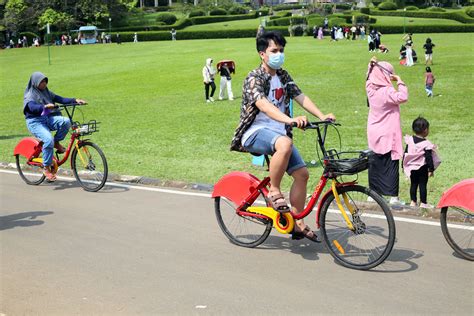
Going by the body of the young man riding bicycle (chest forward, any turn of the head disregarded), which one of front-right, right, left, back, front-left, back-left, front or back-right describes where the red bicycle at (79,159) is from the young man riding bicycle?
back

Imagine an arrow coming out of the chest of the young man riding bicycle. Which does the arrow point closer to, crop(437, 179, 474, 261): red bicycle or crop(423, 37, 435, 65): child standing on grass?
the red bicycle

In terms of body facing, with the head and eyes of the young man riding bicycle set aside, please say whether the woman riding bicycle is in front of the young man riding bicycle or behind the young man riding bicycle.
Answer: behind

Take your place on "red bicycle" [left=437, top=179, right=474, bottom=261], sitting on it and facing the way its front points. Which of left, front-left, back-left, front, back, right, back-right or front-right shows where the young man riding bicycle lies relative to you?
back

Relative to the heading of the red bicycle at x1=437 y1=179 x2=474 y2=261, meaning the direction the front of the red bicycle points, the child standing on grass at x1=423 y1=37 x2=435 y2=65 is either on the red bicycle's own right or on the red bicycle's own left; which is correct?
on the red bicycle's own left

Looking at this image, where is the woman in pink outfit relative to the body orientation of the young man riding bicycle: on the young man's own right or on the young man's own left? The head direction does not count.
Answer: on the young man's own left

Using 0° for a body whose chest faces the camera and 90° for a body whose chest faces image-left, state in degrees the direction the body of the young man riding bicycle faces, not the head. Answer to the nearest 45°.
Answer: approximately 315°

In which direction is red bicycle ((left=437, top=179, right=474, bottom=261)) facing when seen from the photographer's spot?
facing to the right of the viewer

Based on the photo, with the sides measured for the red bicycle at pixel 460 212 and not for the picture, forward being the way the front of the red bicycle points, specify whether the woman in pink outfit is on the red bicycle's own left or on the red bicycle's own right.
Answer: on the red bicycle's own left

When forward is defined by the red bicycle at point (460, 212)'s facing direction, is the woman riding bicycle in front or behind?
behind
